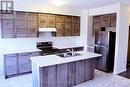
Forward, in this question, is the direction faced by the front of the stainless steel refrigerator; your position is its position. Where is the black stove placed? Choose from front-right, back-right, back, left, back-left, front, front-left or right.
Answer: front-right

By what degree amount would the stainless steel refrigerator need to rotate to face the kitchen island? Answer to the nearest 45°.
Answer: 0° — it already faces it

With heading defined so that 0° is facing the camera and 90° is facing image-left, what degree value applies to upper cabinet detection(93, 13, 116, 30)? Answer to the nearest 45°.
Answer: approximately 45°

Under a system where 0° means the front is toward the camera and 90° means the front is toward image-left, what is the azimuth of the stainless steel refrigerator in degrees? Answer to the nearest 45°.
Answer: approximately 45°

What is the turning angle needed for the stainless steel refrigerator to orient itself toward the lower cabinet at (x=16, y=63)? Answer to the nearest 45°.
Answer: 0° — it already faces it
